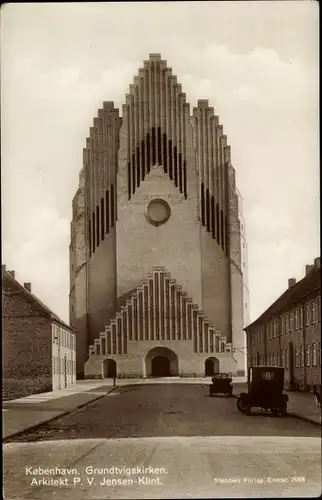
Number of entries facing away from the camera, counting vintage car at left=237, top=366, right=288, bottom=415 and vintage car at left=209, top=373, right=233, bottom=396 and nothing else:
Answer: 2

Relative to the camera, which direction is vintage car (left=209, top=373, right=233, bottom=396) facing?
away from the camera

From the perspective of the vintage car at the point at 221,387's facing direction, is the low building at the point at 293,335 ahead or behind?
behind

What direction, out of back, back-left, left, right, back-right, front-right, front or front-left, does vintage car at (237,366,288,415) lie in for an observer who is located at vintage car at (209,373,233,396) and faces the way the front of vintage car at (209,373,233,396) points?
back

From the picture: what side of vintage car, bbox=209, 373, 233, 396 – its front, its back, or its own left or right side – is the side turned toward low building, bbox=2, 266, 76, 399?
left

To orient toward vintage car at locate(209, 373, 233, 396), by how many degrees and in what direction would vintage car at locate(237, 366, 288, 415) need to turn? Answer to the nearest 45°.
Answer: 0° — it already faces it

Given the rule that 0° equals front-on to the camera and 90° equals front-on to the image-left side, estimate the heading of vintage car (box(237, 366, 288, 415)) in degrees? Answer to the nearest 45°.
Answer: approximately 180°

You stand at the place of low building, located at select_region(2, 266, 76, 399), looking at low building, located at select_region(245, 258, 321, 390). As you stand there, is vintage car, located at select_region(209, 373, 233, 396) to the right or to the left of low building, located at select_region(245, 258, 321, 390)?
left
